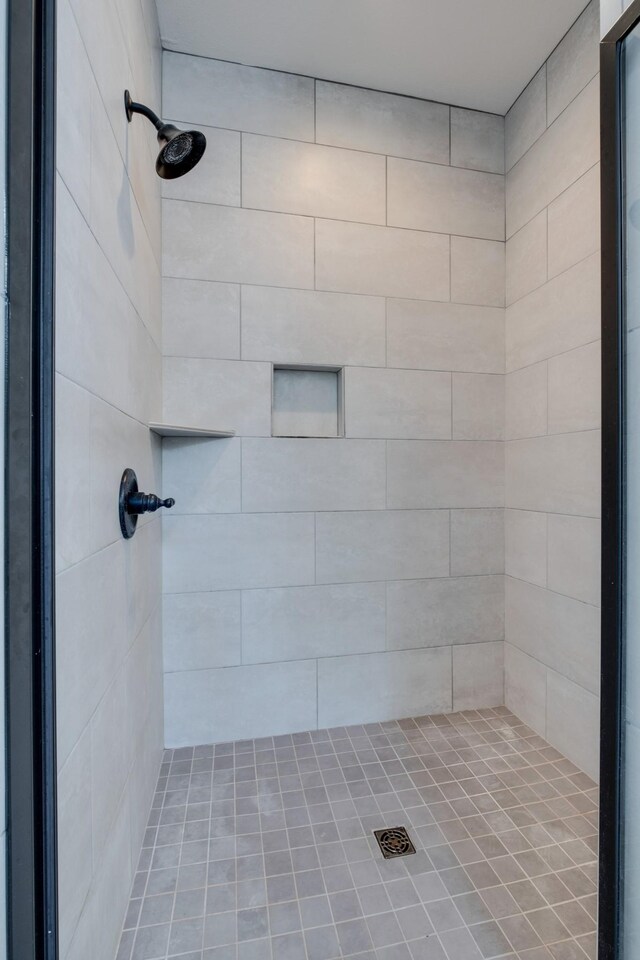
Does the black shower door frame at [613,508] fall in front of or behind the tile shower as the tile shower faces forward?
in front

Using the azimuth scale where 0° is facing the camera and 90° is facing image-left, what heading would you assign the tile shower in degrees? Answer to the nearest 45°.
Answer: approximately 0°

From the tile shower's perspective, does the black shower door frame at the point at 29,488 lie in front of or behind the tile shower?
in front
